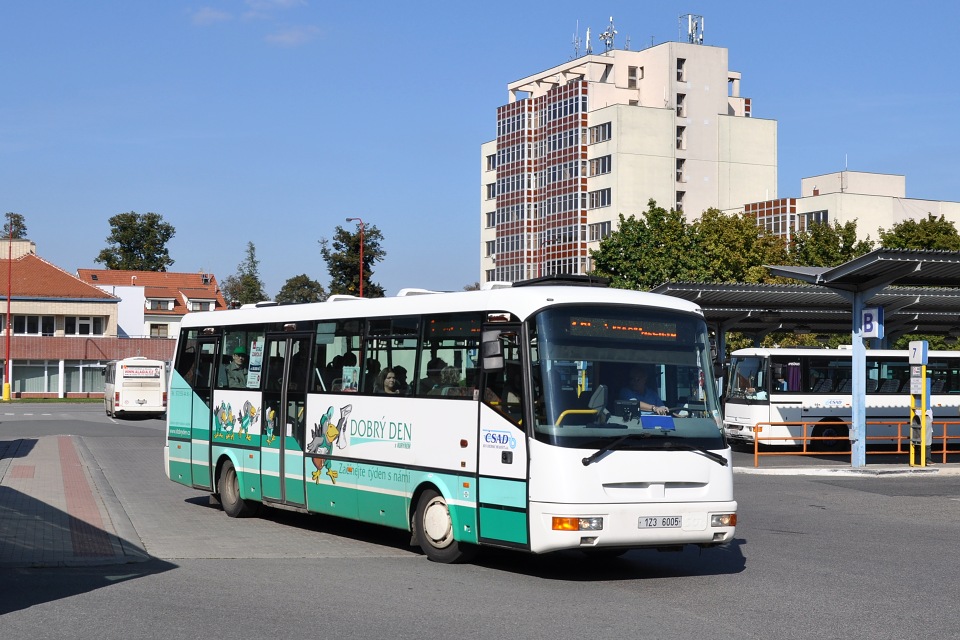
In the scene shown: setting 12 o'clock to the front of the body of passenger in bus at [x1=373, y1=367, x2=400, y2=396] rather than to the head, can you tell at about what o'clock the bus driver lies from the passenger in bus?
The bus driver is roughly at 12 o'clock from the passenger in bus.

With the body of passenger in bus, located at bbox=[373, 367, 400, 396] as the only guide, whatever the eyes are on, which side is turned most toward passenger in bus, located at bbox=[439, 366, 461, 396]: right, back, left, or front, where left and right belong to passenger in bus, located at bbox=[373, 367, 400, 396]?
front

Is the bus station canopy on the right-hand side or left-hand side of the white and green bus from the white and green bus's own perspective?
on its left

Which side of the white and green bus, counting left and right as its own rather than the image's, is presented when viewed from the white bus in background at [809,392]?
left

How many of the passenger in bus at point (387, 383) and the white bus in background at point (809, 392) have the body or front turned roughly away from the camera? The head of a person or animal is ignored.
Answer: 0

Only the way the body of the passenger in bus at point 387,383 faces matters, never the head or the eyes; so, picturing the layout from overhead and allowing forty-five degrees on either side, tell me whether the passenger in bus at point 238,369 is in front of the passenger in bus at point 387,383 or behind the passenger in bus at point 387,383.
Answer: behind

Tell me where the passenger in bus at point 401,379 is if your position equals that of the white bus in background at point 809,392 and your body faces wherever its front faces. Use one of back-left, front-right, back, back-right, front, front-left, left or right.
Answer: front-left

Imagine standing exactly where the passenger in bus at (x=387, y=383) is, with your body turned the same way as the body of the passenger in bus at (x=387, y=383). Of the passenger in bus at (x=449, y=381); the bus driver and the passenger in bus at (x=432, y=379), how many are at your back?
0

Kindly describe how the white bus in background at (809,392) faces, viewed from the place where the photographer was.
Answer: facing the viewer and to the left of the viewer

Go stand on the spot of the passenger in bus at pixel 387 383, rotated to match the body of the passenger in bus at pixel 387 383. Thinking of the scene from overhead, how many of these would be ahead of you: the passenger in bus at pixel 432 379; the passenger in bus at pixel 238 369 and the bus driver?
2

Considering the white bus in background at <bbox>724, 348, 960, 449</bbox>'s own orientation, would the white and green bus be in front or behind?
in front

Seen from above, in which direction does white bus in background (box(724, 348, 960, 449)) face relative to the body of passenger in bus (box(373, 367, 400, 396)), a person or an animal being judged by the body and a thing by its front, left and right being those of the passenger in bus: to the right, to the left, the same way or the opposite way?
to the right

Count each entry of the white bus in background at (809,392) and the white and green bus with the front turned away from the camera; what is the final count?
0

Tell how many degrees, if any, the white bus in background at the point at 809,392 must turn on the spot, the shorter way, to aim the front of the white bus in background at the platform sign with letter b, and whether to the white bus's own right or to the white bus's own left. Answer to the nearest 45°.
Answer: approximately 45° to the white bus's own left

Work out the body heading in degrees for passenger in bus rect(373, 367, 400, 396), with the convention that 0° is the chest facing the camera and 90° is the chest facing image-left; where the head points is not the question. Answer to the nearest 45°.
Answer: approximately 315°
